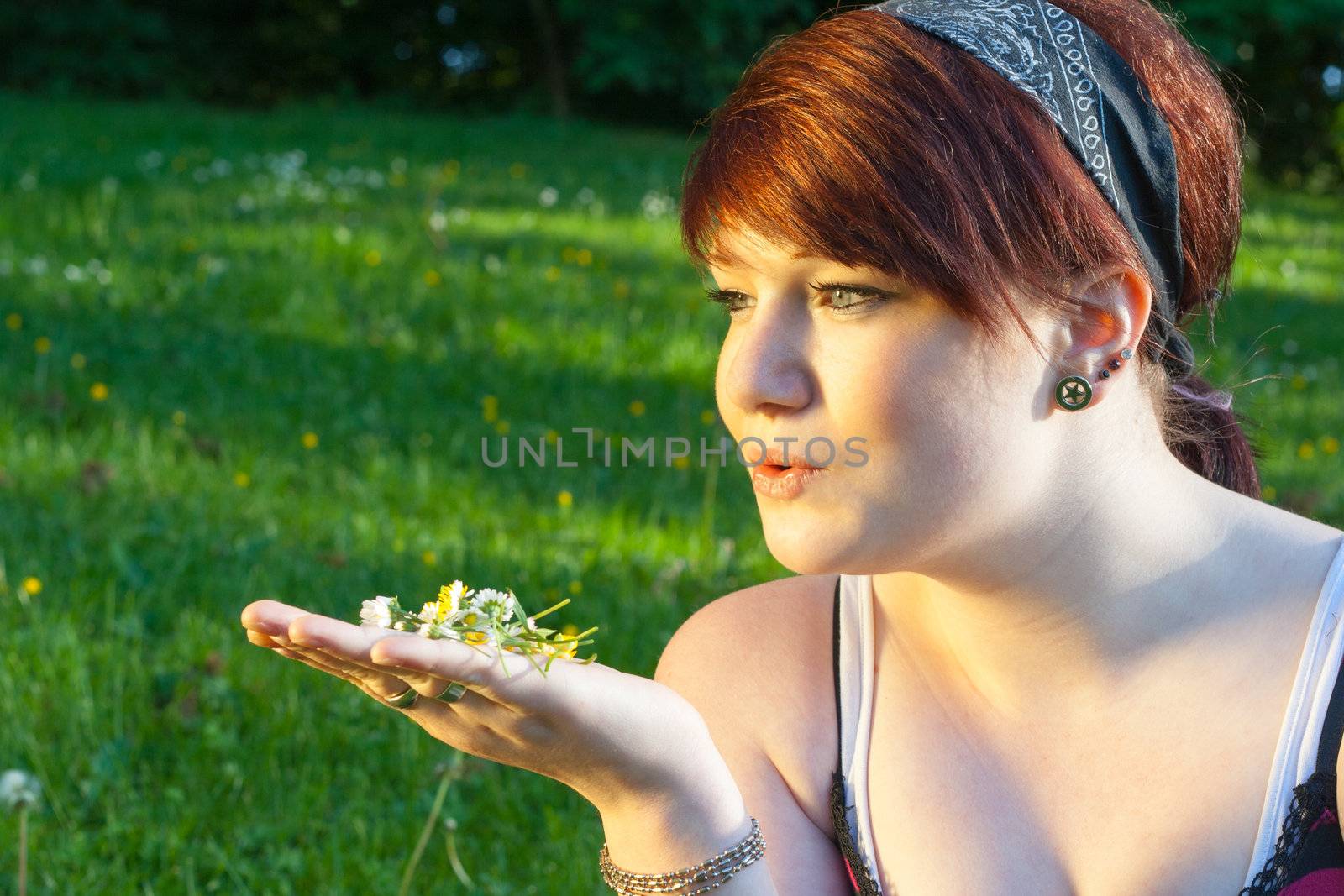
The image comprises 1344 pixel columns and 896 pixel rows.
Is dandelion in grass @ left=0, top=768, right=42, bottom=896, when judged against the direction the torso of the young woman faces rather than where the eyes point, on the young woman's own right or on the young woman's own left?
on the young woman's own right

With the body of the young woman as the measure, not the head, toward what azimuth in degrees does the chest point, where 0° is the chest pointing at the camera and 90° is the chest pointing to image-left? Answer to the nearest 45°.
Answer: approximately 45°
